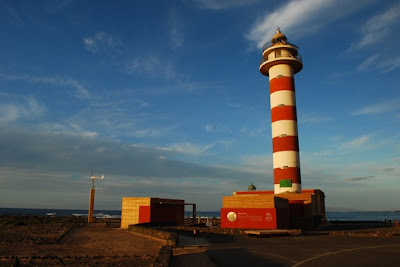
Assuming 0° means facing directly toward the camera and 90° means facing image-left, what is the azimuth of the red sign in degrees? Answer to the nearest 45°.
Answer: approximately 0°
